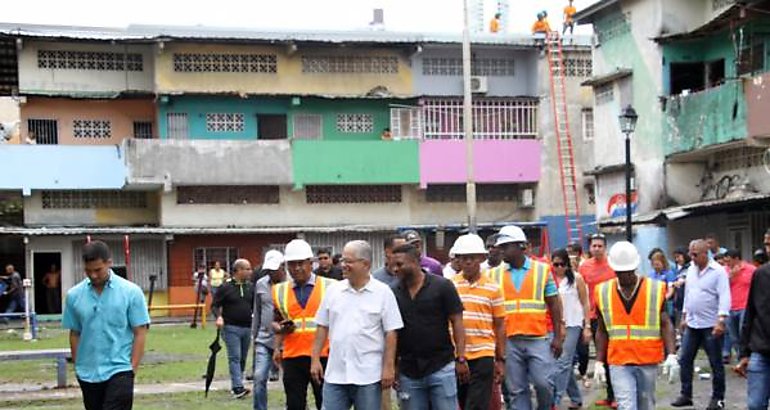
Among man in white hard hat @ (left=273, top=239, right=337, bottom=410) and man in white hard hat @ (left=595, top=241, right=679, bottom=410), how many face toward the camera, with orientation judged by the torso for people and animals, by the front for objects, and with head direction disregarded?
2

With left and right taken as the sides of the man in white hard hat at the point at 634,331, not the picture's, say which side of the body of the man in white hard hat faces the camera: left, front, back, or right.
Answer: front

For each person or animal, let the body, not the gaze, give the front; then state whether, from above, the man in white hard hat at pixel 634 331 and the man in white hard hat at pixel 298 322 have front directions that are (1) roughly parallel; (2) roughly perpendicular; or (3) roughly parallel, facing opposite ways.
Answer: roughly parallel

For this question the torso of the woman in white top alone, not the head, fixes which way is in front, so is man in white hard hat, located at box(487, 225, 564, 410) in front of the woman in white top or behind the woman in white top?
in front

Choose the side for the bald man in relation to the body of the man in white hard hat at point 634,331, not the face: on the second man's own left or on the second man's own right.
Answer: on the second man's own right

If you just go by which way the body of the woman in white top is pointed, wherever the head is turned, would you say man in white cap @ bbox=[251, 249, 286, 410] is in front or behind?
in front

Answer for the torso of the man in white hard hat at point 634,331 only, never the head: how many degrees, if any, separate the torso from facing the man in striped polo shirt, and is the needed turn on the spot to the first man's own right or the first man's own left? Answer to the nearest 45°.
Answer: approximately 90° to the first man's own right

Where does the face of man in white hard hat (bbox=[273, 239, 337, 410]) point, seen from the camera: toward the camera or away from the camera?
toward the camera

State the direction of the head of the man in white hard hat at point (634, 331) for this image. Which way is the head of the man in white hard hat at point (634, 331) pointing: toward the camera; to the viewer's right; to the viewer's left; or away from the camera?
toward the camera

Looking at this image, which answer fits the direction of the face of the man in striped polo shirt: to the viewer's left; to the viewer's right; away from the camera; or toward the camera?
toward the camera

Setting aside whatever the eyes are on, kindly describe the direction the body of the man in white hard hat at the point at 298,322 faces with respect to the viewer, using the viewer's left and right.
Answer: facing the viewer

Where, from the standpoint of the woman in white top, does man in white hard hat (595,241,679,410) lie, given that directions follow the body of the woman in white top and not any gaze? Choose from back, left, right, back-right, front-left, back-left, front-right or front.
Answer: front-left

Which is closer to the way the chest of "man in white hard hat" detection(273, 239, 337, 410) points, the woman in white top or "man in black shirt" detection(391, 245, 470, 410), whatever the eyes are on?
the man in black shirt

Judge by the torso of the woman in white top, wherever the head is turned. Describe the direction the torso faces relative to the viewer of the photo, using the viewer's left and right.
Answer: facing the viewer and to the left of the viewer

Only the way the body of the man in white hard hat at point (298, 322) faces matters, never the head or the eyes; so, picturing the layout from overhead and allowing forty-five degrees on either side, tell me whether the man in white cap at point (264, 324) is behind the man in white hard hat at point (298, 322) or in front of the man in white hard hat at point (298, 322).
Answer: behind
